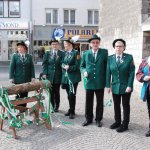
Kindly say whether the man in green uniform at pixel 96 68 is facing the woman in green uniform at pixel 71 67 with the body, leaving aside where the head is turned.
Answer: no

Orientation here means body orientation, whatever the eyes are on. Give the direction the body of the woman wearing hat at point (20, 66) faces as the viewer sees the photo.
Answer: toward the camera

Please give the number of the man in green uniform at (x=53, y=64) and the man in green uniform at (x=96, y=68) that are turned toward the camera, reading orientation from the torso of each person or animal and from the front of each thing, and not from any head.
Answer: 2

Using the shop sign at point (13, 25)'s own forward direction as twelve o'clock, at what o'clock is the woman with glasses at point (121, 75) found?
The woman with glasses is roughly at 12 o'clock from the shop sign.

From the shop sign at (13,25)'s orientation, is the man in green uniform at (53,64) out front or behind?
out front

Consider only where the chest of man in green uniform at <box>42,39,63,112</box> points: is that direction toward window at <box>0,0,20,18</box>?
no

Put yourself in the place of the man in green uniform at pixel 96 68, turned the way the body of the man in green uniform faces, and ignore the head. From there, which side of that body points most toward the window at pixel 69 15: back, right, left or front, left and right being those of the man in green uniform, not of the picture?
back

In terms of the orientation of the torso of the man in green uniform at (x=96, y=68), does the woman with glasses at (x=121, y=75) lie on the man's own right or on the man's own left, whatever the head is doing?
on the man's own left

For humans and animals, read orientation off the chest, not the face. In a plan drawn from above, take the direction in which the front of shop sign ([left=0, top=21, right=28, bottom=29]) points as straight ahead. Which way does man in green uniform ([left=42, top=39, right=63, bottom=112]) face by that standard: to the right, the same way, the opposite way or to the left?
the same way

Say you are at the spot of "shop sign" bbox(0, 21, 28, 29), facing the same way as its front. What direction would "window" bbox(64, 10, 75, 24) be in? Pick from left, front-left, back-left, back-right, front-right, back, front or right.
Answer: left

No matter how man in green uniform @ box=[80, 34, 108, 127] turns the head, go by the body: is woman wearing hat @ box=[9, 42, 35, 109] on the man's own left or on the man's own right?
on the man's own right

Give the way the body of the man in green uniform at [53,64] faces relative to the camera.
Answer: toward the camera

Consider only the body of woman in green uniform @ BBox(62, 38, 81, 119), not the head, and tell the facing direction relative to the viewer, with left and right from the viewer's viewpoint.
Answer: facing the viewer and to the left of the viewer

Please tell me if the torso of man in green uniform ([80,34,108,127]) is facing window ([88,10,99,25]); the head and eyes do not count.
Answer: no

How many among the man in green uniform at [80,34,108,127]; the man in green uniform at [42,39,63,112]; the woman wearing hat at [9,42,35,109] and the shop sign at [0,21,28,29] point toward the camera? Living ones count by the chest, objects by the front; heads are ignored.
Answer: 4

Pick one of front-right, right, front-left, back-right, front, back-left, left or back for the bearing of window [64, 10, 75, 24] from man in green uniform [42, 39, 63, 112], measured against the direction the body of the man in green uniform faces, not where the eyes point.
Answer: back

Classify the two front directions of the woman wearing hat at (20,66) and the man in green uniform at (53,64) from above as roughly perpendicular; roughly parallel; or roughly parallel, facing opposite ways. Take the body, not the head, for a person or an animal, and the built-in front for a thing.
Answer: roughly parallel

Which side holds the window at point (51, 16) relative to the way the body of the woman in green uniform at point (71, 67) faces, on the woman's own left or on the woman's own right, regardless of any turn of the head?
on the woman's own right
